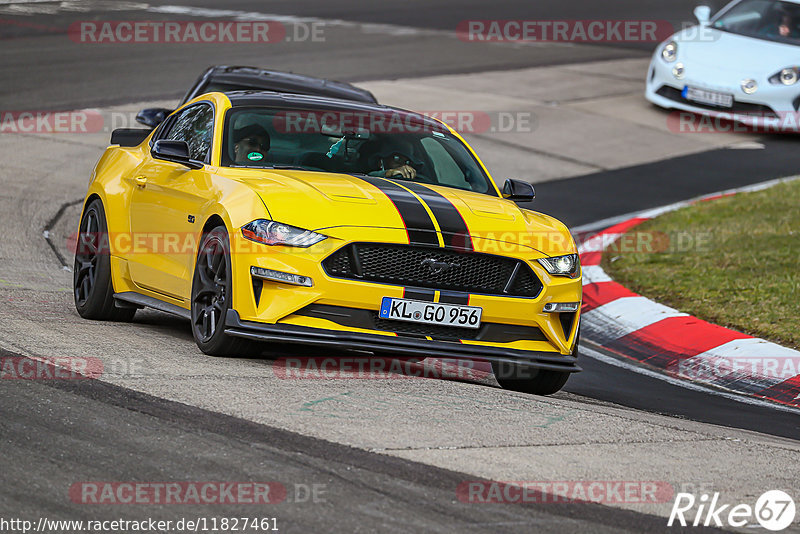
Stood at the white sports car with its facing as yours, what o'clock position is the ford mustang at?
The ford mustang is roughly at 11 o'clock from the white sports car.

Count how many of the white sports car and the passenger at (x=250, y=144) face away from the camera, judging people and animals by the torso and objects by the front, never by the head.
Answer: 0

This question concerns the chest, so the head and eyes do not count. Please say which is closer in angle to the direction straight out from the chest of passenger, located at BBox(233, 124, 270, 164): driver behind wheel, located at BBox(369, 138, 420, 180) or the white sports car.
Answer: the driver behind wheel

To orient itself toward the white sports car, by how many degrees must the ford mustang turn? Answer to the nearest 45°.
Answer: approximately 90° to its left

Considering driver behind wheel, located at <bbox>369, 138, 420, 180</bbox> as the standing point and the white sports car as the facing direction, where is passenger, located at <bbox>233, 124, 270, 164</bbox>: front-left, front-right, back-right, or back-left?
back-left

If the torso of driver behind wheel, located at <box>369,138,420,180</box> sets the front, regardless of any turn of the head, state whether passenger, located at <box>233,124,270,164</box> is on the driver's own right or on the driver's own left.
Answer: on the driver's own right

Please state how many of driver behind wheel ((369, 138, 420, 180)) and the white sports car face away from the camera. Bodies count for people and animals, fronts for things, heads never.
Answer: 0

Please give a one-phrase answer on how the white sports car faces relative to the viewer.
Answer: facing the viewer and to the left of the viewer

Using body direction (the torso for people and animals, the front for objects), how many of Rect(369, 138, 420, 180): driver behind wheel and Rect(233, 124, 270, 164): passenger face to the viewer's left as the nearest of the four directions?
0

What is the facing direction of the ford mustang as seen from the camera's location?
facing the viewer and to the right of the viewer

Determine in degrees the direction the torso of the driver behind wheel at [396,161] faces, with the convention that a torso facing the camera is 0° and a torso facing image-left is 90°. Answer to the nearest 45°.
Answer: approximately 315°

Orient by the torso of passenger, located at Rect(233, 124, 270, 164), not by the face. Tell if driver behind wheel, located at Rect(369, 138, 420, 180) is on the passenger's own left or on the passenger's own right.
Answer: on the passenger's own left

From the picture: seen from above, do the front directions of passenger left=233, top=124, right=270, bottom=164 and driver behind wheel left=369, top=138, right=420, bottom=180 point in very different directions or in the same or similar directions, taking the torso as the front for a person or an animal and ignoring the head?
same or similar directions
